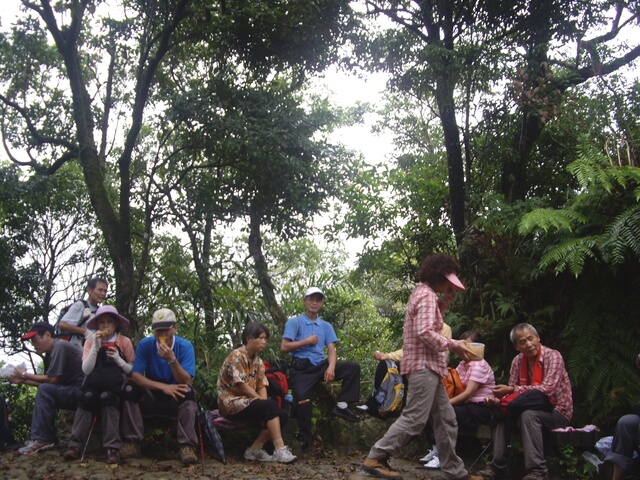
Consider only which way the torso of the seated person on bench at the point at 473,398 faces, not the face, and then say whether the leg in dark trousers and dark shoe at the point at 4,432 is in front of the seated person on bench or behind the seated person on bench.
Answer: in front

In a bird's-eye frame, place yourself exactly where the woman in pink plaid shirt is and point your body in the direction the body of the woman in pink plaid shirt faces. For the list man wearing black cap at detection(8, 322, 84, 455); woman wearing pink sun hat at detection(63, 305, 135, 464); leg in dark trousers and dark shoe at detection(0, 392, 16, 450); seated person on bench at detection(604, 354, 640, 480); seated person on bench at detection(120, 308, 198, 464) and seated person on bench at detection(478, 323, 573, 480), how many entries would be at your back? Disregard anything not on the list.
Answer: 4

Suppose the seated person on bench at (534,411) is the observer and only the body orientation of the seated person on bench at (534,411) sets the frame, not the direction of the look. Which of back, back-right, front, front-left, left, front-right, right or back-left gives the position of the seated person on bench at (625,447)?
left

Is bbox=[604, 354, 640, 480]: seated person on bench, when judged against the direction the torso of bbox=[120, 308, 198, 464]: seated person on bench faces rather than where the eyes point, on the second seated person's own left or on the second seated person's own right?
on the second seated person's own left

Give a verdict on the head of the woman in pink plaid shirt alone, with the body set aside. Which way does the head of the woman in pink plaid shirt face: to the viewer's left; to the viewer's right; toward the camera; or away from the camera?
to the viewer's right

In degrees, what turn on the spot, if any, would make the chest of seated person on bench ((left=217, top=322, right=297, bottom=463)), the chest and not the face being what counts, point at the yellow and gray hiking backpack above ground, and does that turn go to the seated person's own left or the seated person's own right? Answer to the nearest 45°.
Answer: approximately 45° to the seated person's own left

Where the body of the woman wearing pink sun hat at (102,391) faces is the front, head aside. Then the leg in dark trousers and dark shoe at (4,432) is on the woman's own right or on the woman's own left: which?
on the woman's own right

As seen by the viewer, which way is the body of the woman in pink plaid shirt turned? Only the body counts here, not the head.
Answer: to the viewer's right

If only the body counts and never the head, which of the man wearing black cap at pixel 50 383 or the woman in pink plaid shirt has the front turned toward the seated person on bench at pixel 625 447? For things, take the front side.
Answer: the woman in pink plaid shirt
